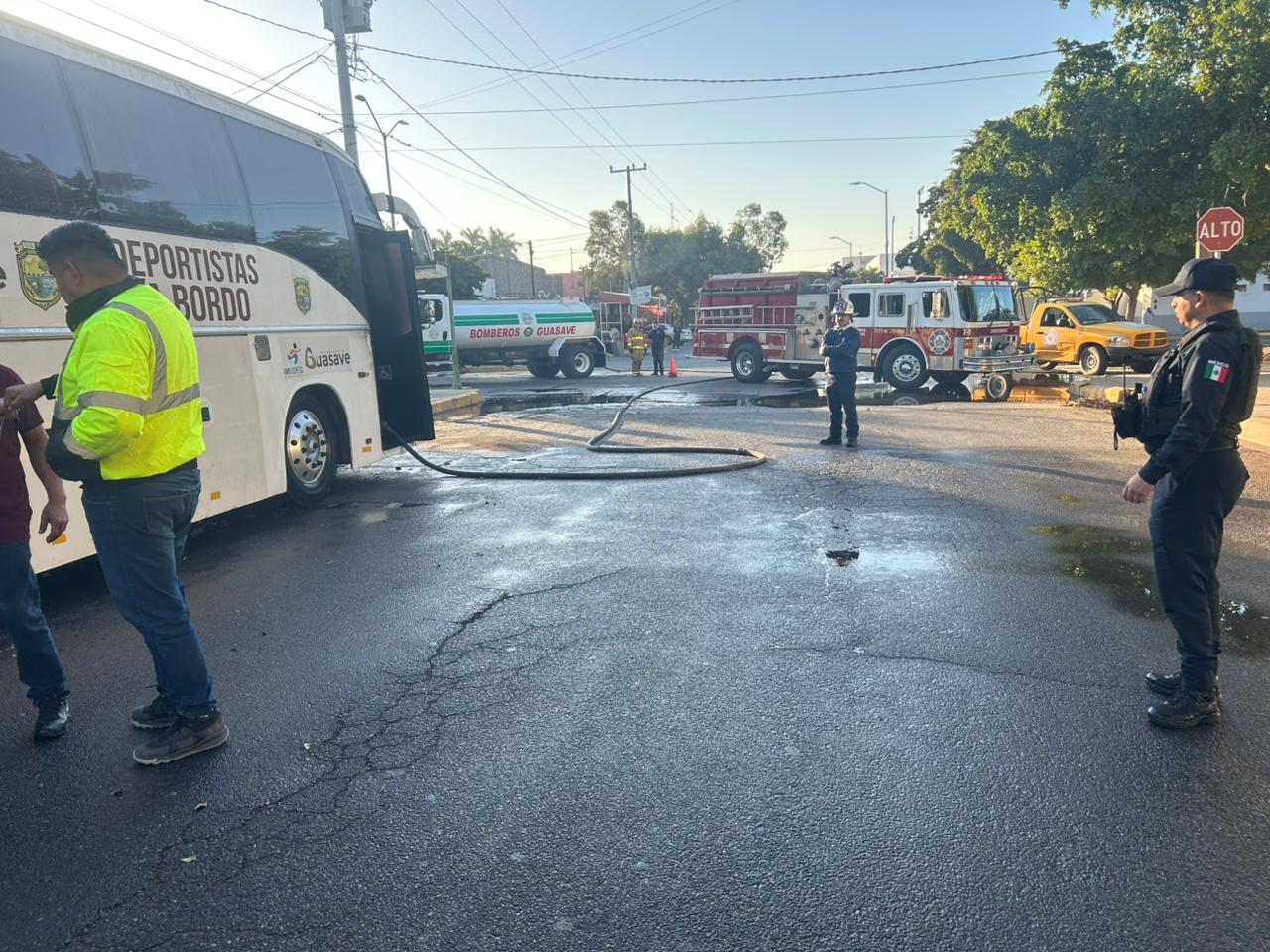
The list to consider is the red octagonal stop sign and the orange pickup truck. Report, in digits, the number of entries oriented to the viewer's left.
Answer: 0

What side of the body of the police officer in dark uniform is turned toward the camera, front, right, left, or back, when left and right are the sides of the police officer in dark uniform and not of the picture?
left

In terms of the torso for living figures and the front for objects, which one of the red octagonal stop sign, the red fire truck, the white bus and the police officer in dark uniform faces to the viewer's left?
the police officer in dark uniform

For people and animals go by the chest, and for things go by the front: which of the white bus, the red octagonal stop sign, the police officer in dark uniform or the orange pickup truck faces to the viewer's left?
the police officer in dark uniform

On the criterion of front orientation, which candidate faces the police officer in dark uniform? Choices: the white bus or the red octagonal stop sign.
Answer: the red octagonal stop sign

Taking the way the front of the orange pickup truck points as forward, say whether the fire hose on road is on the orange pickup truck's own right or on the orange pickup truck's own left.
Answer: on the orange pickup truck's own right

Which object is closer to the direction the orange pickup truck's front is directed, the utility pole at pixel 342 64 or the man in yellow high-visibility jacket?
the man in yellow high-visibility jacket

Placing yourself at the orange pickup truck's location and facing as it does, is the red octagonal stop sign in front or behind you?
in front

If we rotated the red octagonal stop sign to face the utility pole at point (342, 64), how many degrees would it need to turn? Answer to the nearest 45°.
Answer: approximately 90° to its right

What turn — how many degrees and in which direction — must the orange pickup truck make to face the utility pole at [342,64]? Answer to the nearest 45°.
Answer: approximately 90° to its right

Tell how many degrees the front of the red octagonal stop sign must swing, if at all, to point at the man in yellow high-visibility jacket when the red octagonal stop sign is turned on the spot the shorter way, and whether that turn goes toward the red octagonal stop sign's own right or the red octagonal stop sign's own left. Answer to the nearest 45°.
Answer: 0° — it already faces them

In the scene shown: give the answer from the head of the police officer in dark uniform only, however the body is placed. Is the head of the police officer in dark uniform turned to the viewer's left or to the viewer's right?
to the viewer's left

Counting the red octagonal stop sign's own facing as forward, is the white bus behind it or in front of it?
in front
